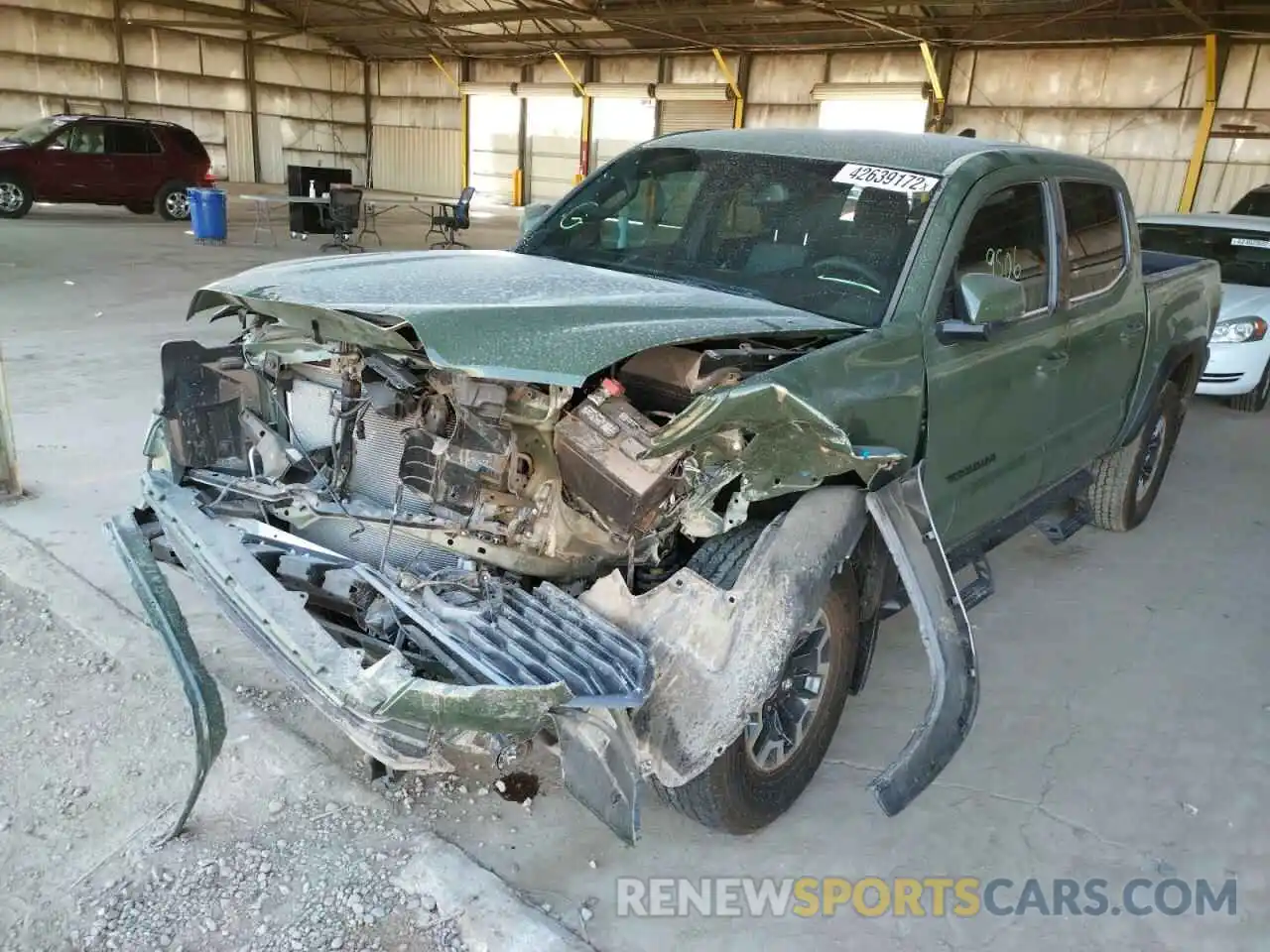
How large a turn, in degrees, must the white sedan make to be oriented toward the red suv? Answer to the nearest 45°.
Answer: approximately 45° to its right

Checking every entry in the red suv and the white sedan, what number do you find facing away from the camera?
0

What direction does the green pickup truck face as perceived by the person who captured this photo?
facing the viewer and to the left of the viewer

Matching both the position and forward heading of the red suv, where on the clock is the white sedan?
The white sedan is roughly at 8 o'clock from the red suv.

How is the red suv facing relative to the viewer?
to the viewer's left

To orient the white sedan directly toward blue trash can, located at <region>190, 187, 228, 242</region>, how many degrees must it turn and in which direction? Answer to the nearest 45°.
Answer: approximately 45° to its right

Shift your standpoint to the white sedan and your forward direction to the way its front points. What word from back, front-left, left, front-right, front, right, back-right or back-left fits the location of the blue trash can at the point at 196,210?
front-right

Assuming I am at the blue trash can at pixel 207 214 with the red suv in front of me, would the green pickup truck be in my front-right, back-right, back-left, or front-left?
back-left

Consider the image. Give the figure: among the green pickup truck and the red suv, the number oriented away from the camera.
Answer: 0

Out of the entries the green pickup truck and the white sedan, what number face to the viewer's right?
0

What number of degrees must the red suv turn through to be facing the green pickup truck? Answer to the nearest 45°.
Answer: approximately 90° to its left

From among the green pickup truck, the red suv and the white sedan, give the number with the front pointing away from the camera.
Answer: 0

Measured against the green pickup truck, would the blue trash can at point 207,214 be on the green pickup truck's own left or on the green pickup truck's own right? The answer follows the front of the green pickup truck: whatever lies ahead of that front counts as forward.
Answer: on the green pickup truck's own right
